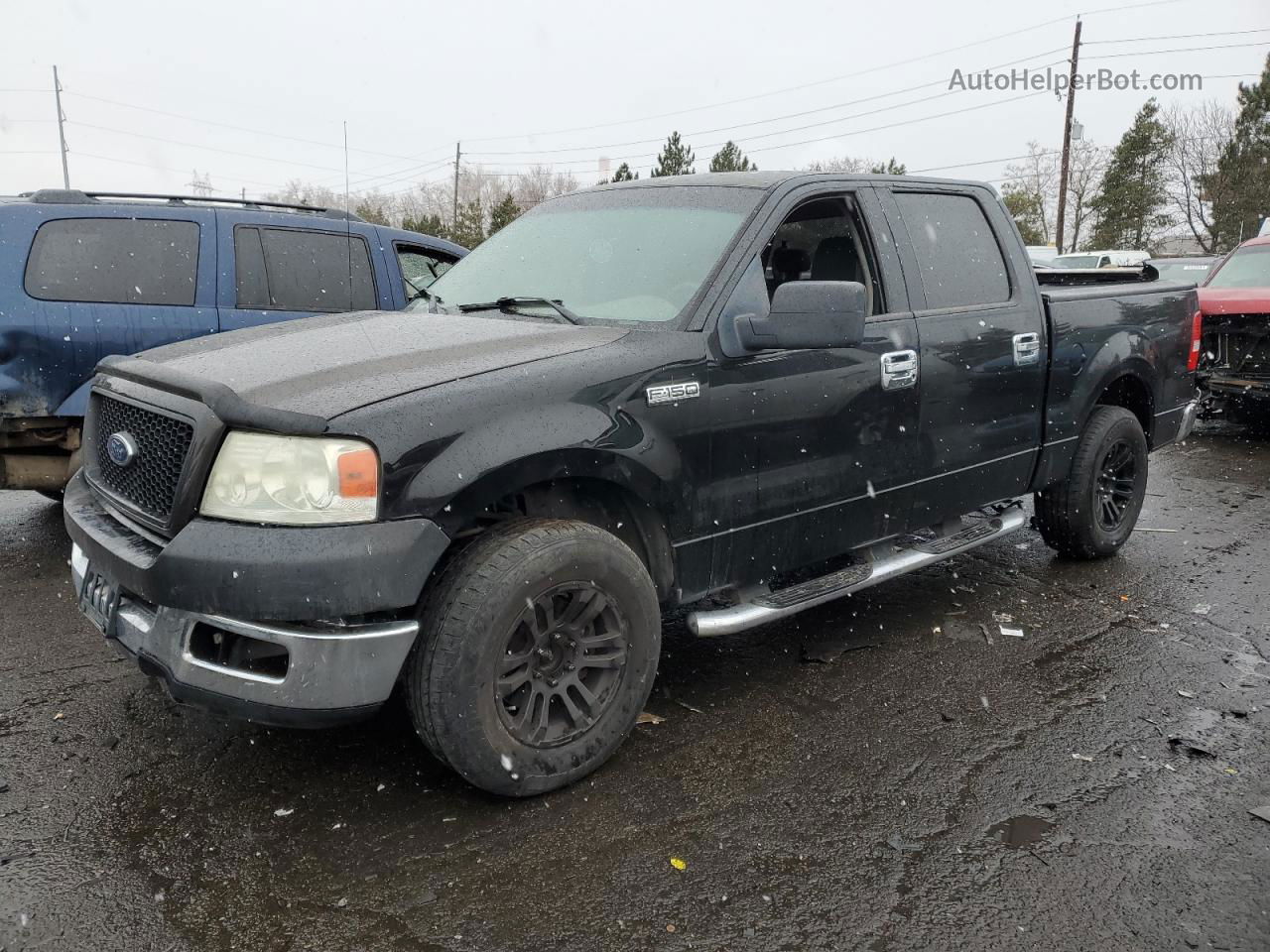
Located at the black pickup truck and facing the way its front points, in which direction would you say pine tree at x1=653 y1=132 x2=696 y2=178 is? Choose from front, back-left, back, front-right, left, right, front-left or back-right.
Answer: back-right

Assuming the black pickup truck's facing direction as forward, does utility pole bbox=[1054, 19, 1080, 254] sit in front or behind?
behind

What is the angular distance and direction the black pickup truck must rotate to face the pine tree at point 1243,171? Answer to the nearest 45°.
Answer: approximately 180°

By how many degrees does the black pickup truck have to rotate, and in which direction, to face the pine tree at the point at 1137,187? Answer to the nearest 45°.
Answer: approximately 180°

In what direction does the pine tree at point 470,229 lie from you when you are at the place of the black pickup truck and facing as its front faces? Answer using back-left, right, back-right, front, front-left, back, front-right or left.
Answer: back-right

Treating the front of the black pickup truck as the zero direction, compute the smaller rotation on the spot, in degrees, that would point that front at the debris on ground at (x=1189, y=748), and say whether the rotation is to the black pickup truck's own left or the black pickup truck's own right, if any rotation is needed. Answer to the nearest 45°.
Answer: approximately 135° to the black pickup truck's own left

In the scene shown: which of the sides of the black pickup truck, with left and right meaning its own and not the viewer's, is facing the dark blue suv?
right

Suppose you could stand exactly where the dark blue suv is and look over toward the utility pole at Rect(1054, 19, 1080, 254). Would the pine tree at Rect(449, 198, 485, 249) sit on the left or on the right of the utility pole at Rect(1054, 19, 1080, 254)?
left

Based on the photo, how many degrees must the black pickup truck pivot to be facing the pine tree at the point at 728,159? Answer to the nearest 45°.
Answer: approximately 135° to its right

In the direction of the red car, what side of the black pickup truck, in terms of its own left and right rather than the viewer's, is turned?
back

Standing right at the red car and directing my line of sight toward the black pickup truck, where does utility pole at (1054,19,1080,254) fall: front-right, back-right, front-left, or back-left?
back-right

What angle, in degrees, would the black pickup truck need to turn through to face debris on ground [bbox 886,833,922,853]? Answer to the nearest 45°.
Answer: approximately 90° to its left

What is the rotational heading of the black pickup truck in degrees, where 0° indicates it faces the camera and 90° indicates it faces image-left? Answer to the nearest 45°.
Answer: approximately 45°
